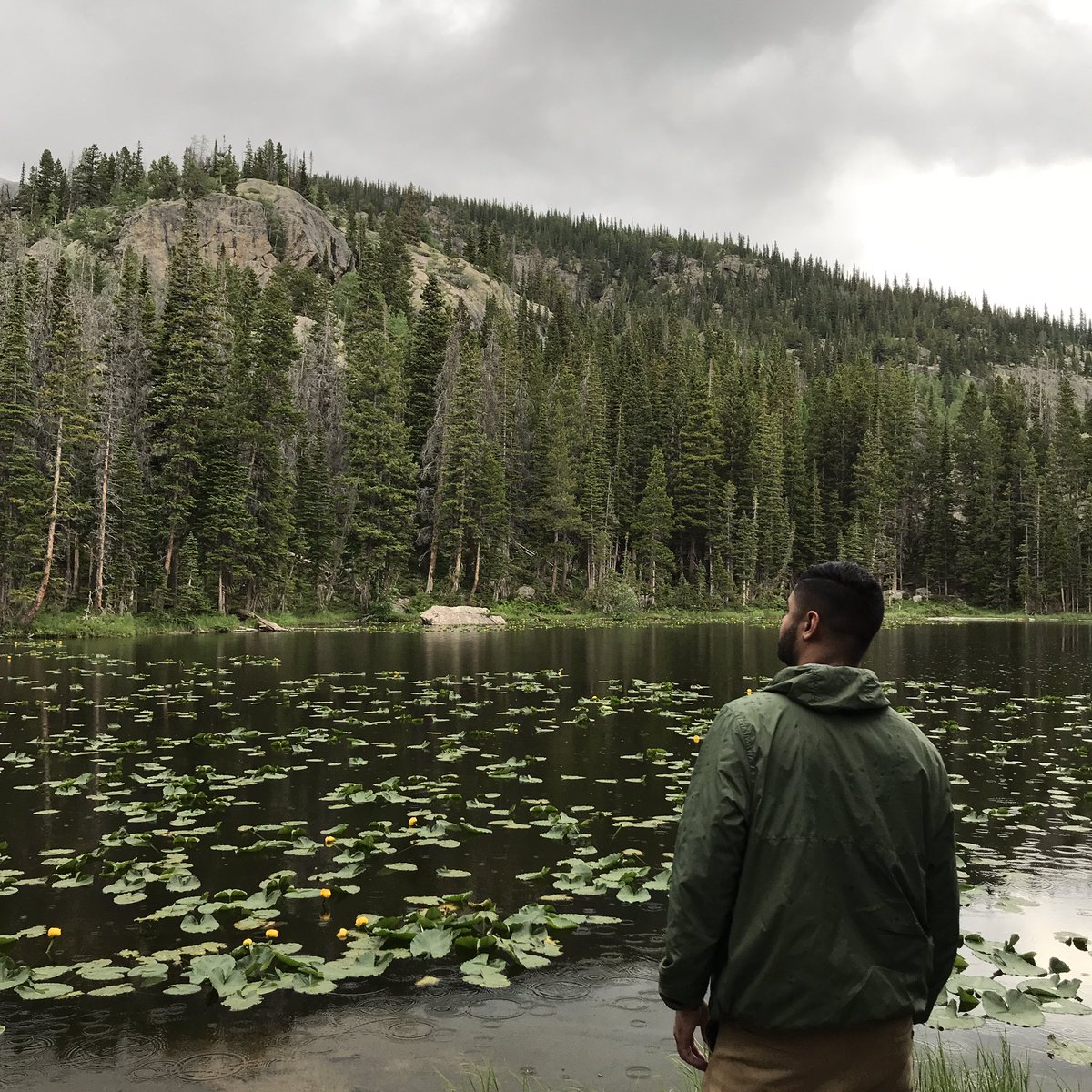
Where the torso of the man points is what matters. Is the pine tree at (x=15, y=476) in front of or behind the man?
in front

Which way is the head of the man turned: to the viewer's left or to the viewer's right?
to the viewer's left

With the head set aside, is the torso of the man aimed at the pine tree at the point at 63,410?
yes

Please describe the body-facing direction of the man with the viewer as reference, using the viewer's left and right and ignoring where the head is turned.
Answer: facing away from the viewer and to the left of the viewer

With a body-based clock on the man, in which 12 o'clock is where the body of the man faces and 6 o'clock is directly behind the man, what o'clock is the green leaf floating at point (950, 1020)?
The green leaf floating is roughly at 2 o'clock from the man.

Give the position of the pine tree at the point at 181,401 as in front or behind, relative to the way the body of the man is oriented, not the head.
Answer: in front

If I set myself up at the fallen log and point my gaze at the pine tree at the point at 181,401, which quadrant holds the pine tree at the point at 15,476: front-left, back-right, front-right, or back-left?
front-left

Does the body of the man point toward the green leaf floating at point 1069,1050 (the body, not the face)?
no
